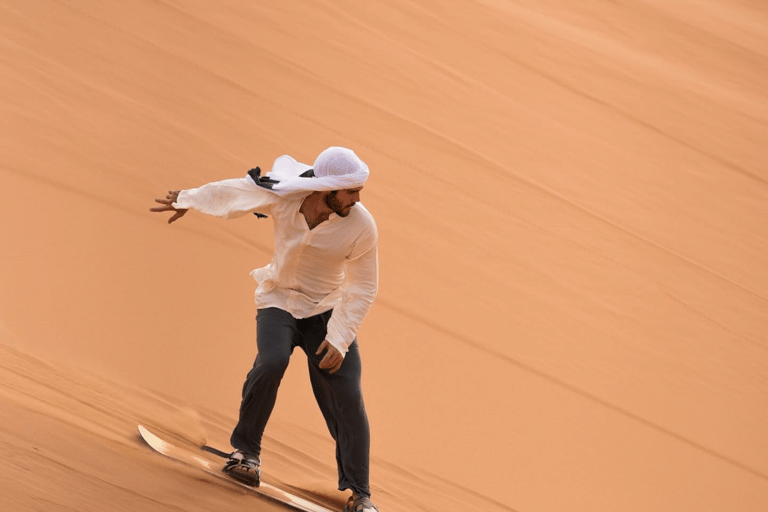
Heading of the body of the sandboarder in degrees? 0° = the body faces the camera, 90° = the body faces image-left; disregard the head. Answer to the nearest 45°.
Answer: approximately 0°
